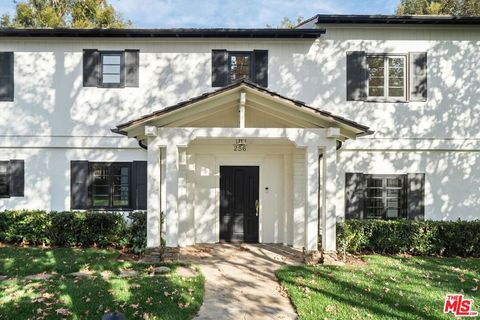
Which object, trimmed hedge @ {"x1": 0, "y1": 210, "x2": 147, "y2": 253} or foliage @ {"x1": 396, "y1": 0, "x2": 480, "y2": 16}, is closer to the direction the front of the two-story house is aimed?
the trimmed hedge

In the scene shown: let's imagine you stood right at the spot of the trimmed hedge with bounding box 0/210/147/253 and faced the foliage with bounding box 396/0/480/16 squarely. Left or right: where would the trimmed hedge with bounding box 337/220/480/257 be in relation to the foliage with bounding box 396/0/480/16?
right

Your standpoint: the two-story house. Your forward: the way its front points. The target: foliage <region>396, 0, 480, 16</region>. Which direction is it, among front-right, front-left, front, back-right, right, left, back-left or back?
back-left

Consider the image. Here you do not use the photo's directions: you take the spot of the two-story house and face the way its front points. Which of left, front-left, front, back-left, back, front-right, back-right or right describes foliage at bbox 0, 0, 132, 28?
back-right

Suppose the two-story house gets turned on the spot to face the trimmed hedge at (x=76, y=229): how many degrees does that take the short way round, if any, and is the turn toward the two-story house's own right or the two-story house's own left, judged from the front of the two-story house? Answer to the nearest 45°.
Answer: approximately 90° to the two-story house's own right

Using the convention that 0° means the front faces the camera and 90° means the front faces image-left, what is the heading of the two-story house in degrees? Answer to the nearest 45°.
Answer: approximately 0°
